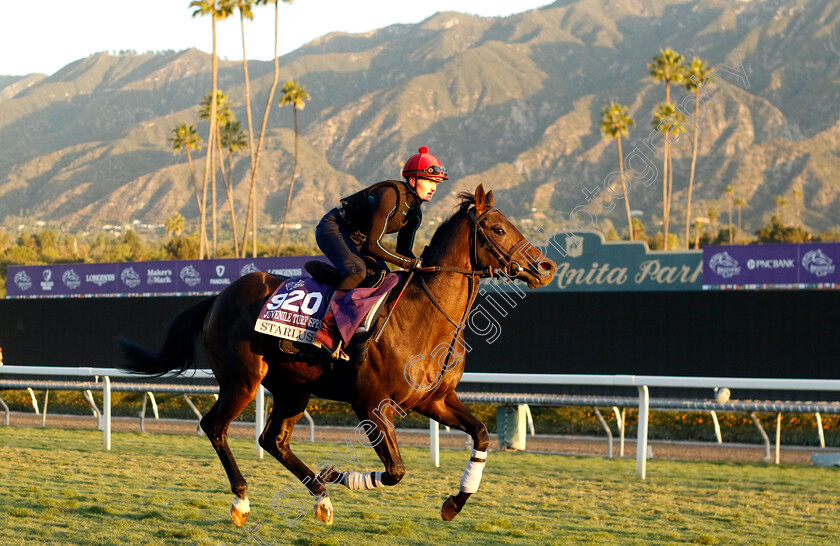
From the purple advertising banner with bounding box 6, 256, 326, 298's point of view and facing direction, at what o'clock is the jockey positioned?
The jockey is roughly at 12 o'clock from the purple advertising banner.

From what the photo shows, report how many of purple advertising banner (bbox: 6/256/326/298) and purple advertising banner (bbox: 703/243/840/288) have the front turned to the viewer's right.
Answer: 0

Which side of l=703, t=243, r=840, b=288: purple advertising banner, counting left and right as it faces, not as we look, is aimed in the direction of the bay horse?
front

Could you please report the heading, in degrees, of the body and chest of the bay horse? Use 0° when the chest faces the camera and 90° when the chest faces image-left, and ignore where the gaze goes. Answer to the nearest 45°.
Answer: approximately 270°

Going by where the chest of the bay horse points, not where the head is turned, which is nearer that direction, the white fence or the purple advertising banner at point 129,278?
the white fence

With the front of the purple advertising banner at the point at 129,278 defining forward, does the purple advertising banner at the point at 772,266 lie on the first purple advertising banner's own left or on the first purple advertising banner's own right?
on the first purple advertising banner's own left

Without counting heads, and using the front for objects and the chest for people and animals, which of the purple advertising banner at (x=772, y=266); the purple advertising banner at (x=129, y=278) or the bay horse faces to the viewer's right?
the bay horse

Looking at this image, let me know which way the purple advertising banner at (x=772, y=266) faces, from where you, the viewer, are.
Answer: facing the viewer

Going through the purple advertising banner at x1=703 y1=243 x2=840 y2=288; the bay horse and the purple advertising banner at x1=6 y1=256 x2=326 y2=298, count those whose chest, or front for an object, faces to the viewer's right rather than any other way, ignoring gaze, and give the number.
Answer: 1

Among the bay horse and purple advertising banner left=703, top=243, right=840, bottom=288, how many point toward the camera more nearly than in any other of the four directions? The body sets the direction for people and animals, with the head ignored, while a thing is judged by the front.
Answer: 1

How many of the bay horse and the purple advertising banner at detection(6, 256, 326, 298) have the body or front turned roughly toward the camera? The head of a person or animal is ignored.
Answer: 1
